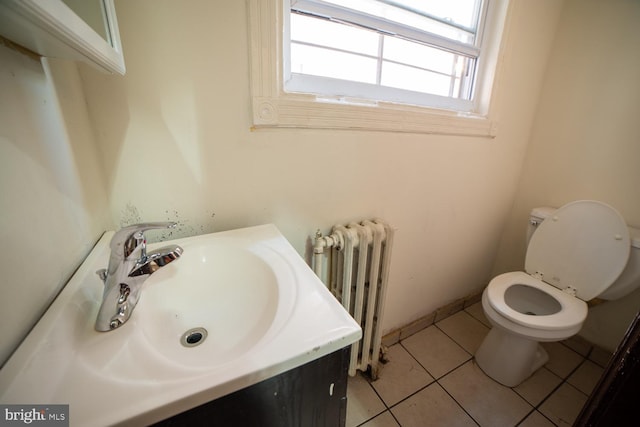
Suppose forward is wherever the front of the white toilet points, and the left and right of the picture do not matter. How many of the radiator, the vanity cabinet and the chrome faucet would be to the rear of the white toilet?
0

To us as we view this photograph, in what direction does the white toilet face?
facing the viewer and to the left of the viewer

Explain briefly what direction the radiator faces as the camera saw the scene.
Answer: facing the viewer and to the right of the viewer

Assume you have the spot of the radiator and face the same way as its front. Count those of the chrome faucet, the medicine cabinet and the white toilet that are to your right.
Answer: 2

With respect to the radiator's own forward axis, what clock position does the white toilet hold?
The white toilet is roughly at 10 o'clock from the radiator.

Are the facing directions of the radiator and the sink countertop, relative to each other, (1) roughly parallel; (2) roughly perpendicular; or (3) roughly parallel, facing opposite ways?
roughly perpendicular

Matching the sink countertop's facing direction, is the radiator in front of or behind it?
in front

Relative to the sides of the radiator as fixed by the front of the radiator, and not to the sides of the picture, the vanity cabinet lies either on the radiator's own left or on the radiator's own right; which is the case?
on the radiator's own right

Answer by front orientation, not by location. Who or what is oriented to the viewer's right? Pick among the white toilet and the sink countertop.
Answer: the sink countertop

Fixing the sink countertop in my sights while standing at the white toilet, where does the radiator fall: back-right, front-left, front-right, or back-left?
front-right

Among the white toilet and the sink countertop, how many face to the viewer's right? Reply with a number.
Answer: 1

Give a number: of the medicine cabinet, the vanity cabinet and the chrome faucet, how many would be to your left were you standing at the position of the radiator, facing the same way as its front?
0

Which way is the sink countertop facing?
to the viewer's right
